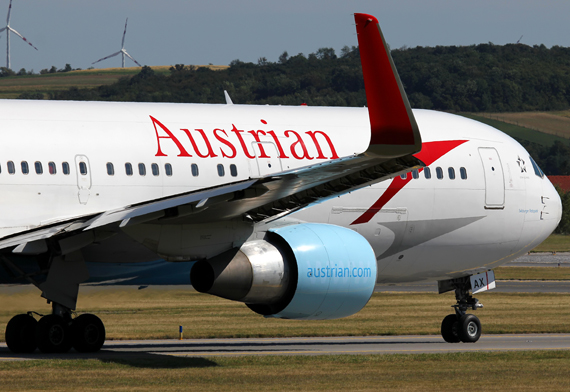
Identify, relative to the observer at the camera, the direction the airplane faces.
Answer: facing away from the viewer and to the right of the viewer
